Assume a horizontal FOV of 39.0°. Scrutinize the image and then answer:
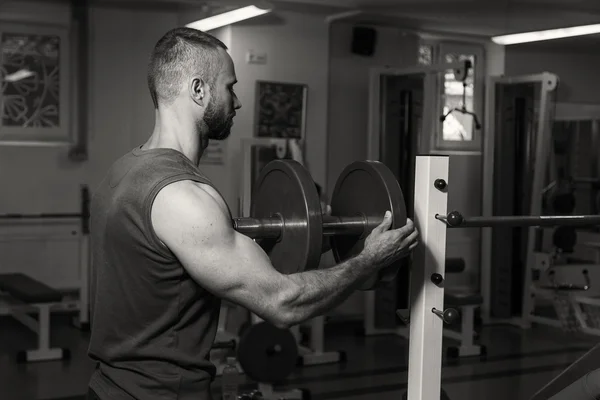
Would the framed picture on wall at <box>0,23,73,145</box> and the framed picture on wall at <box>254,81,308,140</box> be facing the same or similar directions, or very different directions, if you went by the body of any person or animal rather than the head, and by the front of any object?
same or similar directions

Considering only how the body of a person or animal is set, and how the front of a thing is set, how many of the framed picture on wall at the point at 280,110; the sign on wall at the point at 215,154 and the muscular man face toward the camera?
2

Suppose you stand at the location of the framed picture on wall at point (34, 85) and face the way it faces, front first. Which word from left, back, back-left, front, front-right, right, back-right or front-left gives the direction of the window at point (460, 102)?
left

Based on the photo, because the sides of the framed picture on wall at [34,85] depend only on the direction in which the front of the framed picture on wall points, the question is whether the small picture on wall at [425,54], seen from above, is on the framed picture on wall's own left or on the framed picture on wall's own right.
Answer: on the framed picture on wall's own left

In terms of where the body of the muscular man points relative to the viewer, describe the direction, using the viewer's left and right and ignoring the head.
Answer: facing away from the viewer and to the right of the viewer

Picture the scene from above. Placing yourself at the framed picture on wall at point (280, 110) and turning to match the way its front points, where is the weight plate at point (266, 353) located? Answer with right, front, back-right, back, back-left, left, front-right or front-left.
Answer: front

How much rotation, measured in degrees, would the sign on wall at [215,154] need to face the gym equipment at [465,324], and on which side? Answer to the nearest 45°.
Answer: approximately 45° to its left

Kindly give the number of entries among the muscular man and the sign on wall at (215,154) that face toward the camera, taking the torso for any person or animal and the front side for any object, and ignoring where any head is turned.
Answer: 1

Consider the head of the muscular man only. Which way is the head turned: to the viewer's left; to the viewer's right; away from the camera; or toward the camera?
to the viewer's right

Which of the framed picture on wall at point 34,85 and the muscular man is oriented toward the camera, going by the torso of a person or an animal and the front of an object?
the framed picture on wall

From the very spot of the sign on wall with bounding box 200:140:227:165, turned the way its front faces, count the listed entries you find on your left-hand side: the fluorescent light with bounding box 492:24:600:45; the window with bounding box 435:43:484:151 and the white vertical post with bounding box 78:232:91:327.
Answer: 2

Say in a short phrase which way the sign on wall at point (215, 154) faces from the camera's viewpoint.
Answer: facing the viewer

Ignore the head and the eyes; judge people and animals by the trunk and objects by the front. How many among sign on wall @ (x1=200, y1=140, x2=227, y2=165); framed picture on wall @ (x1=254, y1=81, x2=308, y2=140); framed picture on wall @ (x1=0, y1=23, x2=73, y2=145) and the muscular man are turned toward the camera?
3

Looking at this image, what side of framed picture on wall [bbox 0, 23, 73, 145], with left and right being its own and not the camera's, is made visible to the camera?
front

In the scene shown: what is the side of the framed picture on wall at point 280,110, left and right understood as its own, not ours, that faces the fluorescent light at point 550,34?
left
